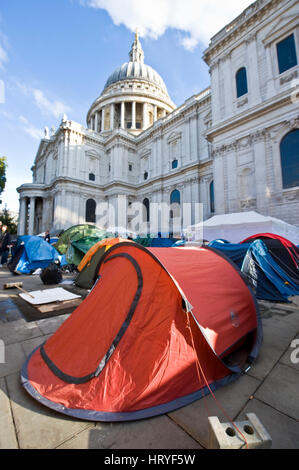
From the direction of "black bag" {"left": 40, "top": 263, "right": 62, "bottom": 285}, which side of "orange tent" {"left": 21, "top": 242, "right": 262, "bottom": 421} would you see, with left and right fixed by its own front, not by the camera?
right

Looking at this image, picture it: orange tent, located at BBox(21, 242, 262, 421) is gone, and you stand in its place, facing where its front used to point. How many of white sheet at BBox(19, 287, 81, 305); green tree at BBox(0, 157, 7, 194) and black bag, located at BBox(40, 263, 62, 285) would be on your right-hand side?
3

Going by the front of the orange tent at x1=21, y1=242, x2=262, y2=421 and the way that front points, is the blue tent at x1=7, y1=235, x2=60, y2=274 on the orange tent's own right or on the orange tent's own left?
on the orange tent's own right

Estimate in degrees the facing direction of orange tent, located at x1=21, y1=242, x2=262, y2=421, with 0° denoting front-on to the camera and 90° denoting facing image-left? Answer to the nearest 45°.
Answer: approximately 45°

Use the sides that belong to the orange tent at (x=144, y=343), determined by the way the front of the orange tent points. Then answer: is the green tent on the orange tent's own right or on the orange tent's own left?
on the orange tent's own right

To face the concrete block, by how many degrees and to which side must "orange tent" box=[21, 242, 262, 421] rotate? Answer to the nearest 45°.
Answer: approximately 90° to its left

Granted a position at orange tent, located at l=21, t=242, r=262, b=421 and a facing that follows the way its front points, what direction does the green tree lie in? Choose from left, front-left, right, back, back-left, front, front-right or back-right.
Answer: right
